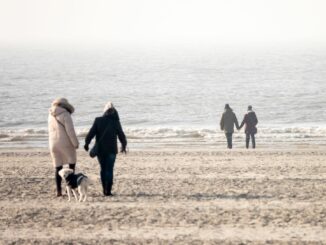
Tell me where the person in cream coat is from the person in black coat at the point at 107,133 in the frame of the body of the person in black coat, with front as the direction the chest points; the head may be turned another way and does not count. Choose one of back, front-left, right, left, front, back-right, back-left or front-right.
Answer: left

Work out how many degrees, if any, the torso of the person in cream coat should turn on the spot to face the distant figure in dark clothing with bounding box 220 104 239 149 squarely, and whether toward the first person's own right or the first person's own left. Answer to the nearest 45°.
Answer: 0° — they already face them

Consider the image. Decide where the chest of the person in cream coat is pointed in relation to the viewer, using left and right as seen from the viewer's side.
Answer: facing away from the viewer and to the right of the viewer

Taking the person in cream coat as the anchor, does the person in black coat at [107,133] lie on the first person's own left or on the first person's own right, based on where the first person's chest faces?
on the first person's own right

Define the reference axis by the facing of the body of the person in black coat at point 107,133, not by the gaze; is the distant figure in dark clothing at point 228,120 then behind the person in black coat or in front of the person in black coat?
in front

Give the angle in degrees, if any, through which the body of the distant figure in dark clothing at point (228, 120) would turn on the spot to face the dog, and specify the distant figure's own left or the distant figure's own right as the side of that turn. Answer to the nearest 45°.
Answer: approximately 180°

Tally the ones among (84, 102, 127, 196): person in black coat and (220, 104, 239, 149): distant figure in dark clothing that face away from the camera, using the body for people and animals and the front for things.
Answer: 2

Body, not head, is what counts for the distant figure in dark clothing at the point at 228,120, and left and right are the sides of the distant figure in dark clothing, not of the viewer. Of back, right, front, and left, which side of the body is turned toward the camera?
back

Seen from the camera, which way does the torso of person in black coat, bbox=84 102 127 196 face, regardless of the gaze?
away from the camera
